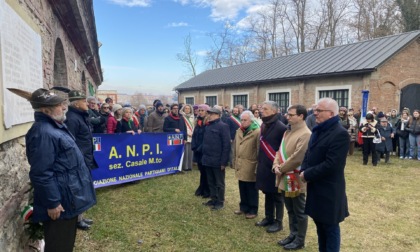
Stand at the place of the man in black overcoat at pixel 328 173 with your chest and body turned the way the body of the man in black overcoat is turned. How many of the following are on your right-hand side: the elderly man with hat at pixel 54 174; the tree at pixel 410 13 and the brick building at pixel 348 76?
2

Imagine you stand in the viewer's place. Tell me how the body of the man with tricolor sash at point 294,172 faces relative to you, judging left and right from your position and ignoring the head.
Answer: facing to the left of the viewer

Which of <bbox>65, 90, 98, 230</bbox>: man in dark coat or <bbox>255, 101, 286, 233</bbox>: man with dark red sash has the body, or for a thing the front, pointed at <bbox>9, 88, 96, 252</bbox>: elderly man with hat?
the man with dark red sash

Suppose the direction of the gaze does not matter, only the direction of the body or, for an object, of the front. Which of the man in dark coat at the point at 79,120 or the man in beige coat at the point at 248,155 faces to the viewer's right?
the man in dark coat

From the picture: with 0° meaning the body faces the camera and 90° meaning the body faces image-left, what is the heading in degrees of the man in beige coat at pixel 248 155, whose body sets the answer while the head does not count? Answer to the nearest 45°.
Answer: approximately 45°

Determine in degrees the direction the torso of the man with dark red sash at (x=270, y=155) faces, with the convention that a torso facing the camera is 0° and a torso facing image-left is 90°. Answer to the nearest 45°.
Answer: approximately 45°

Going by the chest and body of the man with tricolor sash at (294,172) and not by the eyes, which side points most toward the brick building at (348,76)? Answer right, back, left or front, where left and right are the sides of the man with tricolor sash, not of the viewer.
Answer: right
